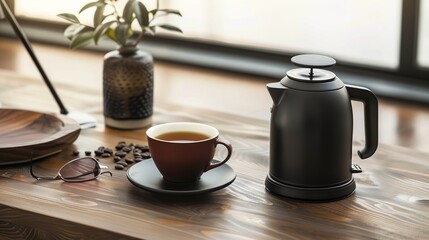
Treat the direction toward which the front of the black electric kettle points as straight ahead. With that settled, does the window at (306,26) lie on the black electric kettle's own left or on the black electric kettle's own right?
on the black electric kettle's own right

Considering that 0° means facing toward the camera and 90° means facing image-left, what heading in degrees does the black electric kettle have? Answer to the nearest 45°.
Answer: approximately 90°

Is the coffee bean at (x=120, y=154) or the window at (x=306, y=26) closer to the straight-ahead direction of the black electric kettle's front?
the coffee bean
